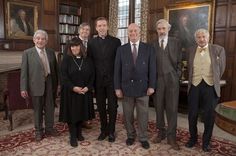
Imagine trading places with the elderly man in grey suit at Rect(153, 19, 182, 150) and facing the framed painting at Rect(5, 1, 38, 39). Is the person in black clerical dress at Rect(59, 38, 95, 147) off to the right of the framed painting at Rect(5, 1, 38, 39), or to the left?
left

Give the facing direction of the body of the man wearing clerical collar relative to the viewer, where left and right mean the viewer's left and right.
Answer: facing the viewer

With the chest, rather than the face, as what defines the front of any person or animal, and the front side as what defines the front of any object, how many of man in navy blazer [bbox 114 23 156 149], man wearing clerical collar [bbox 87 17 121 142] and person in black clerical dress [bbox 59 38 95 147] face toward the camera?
3

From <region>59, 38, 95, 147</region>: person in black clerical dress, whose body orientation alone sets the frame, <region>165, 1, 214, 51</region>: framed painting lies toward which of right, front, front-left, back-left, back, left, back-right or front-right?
back-left

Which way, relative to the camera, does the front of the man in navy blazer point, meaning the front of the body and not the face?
toward the camera

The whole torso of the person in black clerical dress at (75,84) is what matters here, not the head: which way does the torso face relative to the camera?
toward the camera

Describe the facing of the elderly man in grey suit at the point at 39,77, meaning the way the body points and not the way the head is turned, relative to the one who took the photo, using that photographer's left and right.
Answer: facing the viewer and to the right of the viewer

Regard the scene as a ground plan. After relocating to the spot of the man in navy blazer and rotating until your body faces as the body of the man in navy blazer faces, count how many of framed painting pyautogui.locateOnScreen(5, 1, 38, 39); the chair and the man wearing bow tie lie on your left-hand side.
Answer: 1

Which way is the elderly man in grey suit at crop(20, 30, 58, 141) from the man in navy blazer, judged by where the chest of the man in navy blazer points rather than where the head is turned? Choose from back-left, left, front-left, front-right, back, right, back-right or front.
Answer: right

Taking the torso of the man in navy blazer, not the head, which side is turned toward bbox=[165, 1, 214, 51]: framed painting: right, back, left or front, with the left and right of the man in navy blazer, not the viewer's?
back

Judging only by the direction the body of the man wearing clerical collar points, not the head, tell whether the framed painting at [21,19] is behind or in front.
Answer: behind

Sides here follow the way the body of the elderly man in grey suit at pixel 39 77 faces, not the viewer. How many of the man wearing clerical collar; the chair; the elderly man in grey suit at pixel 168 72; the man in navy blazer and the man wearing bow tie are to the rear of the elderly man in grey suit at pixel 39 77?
1
